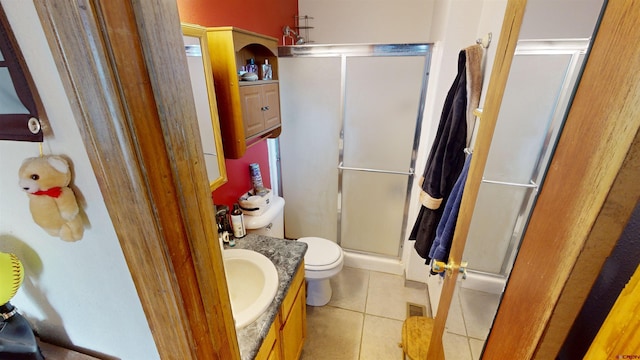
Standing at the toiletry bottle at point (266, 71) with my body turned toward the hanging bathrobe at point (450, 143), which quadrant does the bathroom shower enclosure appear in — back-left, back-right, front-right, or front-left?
front-left

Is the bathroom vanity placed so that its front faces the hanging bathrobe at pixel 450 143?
yes

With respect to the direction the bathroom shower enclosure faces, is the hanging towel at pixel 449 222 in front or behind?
in front

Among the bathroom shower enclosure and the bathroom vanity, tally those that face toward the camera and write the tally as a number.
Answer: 1

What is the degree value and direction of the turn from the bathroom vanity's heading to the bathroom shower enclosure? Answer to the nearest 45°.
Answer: approximately 45° to its left

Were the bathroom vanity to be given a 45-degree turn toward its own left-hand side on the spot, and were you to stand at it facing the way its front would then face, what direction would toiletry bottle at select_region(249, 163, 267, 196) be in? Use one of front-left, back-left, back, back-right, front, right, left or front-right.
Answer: front-left

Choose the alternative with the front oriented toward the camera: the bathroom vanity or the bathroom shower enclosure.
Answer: the bathroom shower enclosure

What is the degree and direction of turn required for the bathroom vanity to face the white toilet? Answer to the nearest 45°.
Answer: approximately 45° to its left

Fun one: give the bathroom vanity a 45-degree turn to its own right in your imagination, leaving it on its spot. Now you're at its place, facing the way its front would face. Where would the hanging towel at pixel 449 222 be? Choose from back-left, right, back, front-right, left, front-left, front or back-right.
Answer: front-left

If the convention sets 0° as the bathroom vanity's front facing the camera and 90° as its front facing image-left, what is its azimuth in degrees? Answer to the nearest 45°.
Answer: approximately 270°

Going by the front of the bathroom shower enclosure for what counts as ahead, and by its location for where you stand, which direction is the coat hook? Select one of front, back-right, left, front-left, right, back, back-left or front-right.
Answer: front-left

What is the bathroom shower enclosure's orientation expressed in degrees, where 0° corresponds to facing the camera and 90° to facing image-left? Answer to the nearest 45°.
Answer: approximately 0°

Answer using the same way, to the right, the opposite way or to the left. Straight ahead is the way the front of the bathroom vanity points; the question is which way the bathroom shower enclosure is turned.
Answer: to the right
